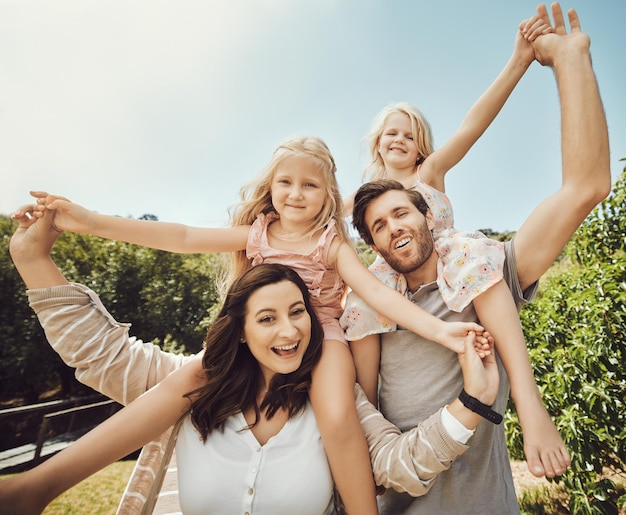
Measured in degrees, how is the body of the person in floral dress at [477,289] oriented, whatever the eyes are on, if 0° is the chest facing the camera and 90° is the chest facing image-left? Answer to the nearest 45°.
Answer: approximately 0°

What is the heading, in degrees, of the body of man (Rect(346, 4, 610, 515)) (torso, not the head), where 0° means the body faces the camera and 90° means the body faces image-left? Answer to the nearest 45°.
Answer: approximately 0°

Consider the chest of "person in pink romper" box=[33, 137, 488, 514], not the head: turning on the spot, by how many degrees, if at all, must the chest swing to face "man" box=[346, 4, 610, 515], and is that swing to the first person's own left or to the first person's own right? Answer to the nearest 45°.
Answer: approximately 45° to the first person's own left

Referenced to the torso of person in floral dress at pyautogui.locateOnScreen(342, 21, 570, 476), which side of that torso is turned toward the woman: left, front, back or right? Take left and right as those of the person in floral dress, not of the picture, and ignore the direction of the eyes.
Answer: right

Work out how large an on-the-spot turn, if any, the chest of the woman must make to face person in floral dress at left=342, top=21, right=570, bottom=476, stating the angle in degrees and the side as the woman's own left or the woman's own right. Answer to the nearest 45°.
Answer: approximately 90° to the woman's own left

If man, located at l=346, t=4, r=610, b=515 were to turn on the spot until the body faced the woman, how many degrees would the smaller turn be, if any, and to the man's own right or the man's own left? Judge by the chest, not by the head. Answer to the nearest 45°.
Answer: approximately 90° to the man's own right

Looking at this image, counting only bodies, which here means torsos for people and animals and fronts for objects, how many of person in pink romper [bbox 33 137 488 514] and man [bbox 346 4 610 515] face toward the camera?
2
